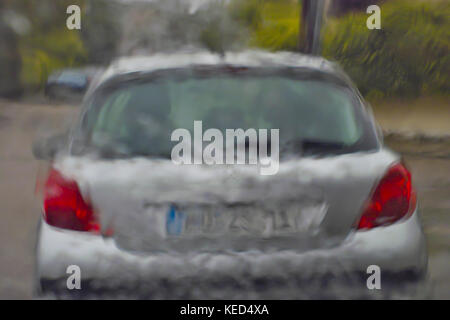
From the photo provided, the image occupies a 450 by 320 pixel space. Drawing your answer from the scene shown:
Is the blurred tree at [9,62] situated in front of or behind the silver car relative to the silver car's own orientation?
in front

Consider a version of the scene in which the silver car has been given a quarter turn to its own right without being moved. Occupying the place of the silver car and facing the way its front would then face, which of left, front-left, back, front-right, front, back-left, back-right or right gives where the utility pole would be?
left

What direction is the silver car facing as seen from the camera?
away from the camera
